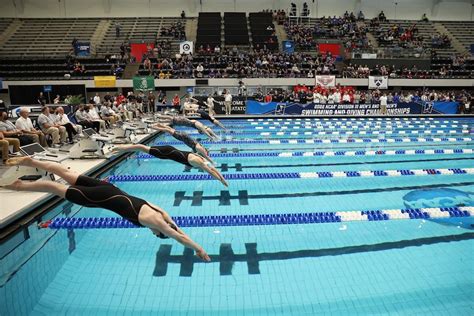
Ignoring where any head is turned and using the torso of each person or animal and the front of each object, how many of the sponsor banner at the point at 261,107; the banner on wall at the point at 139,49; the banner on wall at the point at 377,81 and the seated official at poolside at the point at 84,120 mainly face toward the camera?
3

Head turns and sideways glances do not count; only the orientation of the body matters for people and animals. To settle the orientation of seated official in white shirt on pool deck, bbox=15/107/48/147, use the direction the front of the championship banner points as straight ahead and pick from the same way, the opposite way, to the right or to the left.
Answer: to the left

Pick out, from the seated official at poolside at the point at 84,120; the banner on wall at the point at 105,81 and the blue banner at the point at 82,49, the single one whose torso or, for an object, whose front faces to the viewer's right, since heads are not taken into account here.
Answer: the seated official at poolside

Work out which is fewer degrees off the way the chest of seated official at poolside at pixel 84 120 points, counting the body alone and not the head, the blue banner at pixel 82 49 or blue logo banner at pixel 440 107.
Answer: the blue logo banner

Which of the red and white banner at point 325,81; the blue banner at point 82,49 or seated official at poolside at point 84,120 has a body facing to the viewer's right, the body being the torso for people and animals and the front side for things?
the seated official at poolside

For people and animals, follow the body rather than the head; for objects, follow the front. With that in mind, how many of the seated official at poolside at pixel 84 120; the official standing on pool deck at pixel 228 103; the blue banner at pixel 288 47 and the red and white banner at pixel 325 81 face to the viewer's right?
1

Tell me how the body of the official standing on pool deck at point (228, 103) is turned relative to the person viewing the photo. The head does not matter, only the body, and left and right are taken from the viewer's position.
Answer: facing the viewer

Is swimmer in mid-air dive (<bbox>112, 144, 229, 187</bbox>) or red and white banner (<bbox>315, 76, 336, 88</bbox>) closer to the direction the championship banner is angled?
the swimmer in mid-air dive

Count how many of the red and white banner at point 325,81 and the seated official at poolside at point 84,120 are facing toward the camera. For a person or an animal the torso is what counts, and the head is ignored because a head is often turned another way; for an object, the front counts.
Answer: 1

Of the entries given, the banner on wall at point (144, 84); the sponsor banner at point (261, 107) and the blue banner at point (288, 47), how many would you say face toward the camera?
3

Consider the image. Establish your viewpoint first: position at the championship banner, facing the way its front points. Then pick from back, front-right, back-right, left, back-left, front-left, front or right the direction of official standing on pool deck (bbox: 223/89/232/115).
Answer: right

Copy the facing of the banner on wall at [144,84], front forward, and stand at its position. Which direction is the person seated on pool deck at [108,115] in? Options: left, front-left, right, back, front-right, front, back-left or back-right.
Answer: front

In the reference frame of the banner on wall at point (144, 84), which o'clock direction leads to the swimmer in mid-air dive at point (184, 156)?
The swimmer in mid-air dive is roughly at 12 o'clock from the banner on wall.
